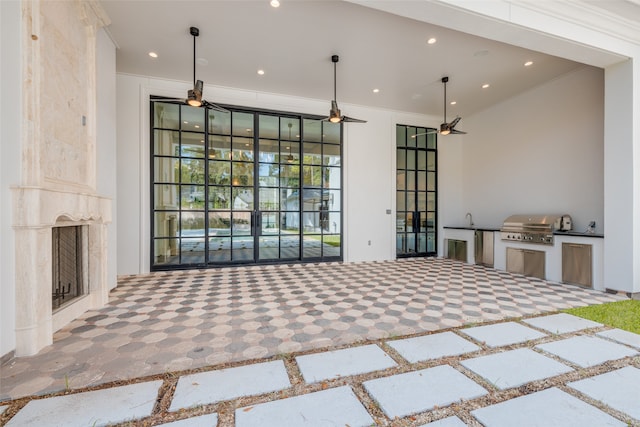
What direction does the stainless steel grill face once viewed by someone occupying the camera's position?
facing the viewer and to the left of the viewer

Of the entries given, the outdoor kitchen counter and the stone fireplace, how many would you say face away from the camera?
0

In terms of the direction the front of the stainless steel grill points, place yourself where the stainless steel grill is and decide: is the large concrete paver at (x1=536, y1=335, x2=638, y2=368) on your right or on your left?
on your left

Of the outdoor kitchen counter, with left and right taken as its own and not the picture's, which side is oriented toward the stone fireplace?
front

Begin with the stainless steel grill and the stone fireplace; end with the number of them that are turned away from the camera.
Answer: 0

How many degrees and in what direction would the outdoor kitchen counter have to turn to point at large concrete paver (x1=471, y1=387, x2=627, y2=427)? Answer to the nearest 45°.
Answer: approximately 45° to its left

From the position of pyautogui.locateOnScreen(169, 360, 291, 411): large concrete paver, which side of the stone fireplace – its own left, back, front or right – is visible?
front

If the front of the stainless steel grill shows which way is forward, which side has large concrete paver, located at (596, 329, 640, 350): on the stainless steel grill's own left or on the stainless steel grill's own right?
on the stainless steel grill's own left

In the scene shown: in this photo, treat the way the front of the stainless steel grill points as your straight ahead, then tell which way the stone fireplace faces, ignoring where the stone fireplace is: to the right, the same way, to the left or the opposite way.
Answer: the opposite way

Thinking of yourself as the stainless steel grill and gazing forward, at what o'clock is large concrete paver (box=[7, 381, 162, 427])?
The large concrete paver is roughly at 11 o'clock from the stainless steel grill.

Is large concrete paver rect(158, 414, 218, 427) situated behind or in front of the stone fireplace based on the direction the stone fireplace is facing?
in front

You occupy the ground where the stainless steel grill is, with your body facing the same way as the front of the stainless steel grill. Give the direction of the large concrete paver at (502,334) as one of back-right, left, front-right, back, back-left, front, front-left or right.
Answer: front-left

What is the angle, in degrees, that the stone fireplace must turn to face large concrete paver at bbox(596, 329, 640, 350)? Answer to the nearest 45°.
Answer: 0° — it already faces it

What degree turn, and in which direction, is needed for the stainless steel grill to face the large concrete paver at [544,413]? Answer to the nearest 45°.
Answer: approximately 45° to its left

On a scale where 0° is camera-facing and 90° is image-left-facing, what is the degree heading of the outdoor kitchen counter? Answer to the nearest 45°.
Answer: approximately 45°

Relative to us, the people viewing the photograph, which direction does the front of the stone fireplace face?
facing the viewer and to the right of the viewer
